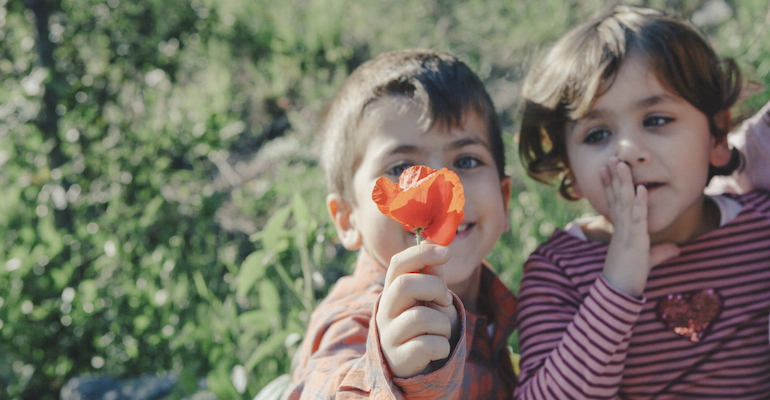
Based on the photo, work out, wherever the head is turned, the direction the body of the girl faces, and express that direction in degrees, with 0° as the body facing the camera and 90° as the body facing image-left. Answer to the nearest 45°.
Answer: approximately 0°
